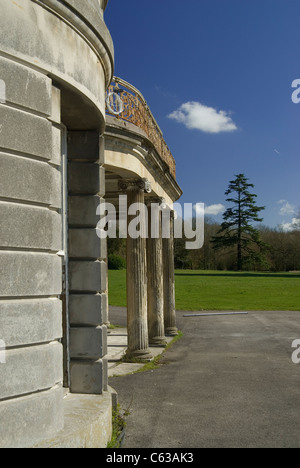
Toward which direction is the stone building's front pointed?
to the viewer's right
